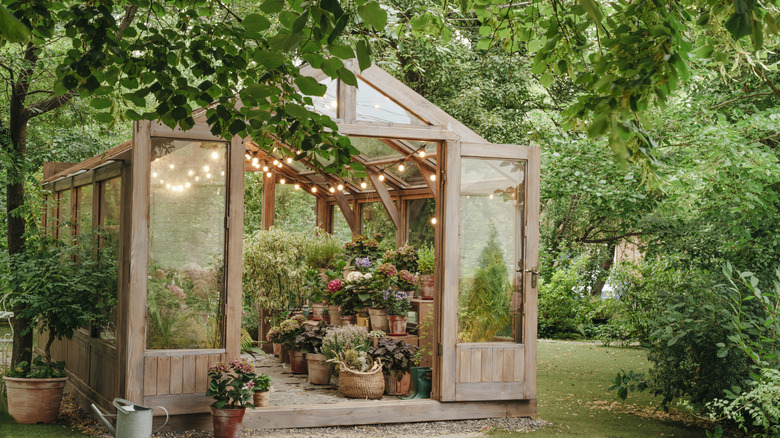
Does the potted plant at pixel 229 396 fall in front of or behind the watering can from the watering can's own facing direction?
behind

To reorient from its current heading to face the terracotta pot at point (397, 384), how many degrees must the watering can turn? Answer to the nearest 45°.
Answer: approximately 135° to its right

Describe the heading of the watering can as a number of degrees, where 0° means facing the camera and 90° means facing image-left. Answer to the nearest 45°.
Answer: approximately 90°

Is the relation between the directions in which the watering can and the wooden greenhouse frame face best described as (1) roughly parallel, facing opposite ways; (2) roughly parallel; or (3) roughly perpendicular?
roughly perpendicular

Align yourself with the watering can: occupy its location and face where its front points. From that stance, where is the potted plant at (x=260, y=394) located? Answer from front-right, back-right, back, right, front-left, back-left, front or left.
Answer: back-right

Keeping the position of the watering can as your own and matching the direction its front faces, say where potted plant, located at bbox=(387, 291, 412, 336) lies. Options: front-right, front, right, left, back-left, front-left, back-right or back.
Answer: back-right

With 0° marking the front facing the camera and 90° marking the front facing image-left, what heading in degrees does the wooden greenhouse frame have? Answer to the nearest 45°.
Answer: approximately 0°

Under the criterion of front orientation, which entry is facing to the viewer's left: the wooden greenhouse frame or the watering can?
the watering can

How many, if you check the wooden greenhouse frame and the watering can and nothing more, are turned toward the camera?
1
